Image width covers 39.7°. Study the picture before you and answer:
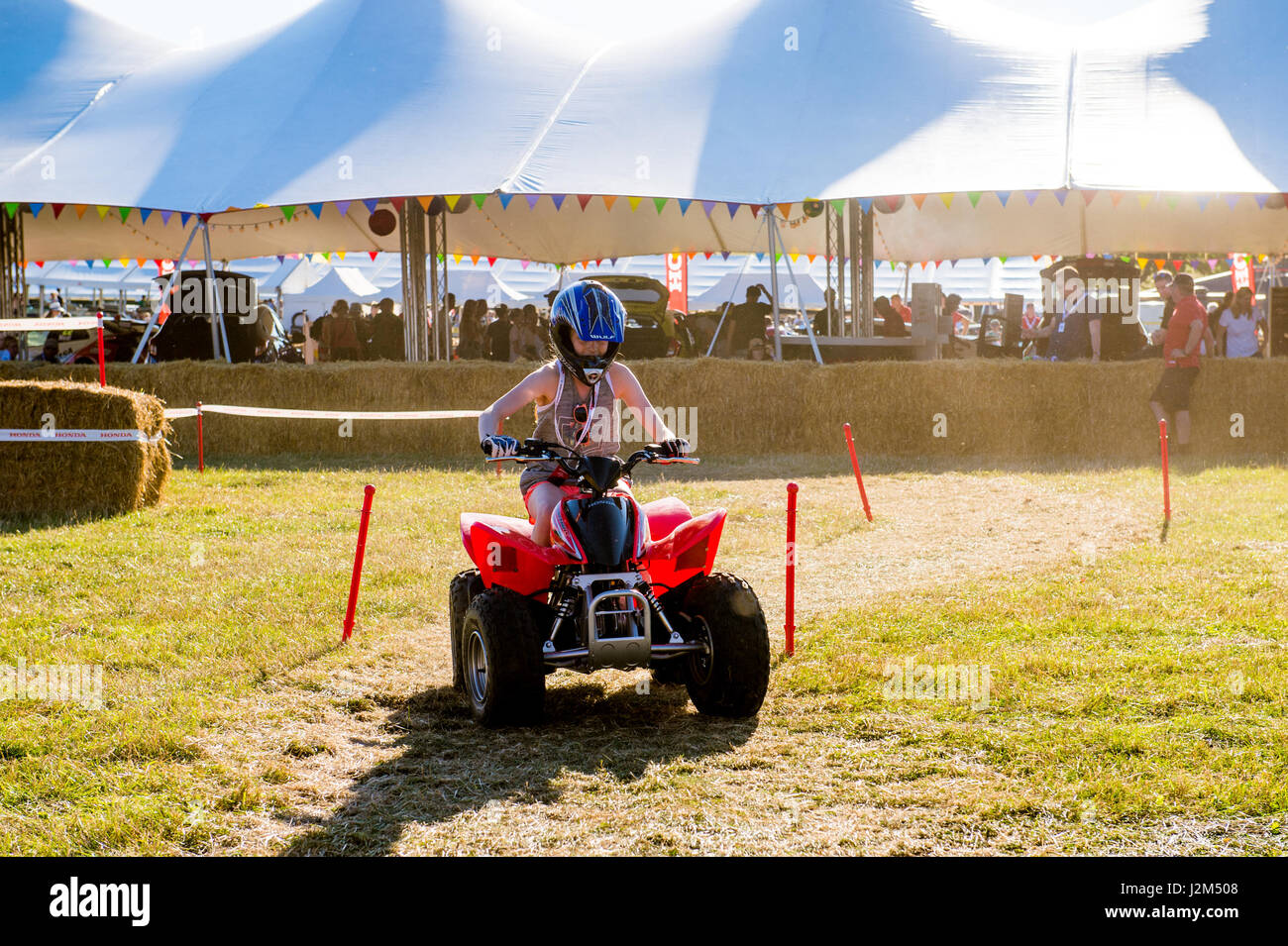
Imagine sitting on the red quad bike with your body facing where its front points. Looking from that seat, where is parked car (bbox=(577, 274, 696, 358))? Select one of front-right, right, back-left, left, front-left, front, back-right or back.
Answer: back

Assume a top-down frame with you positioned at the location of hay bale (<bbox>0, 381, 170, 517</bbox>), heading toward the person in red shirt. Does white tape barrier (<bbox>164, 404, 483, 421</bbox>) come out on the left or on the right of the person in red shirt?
left

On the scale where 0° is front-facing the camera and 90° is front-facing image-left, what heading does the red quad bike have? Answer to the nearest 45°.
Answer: approximately 0°

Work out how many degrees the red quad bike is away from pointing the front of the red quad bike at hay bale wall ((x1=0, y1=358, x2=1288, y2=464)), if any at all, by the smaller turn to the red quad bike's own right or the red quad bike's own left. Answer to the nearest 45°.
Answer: approximately 180°

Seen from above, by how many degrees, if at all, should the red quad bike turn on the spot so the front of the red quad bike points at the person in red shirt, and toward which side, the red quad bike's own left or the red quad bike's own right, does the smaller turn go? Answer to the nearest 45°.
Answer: approximately 135° to the red quad bike's own left

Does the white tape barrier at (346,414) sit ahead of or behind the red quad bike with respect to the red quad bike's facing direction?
behind

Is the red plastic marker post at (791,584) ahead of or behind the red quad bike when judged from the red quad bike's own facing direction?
behind

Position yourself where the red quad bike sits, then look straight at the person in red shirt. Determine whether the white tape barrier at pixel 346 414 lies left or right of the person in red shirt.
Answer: left

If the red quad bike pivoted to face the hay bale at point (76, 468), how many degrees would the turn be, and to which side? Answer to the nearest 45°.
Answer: approximately 135° to its right
